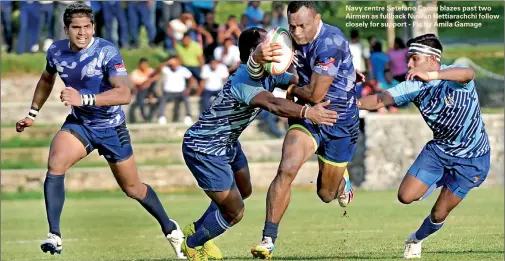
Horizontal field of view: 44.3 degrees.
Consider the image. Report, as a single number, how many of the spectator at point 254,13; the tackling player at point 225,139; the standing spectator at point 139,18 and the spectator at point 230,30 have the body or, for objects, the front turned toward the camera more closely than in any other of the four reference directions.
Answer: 3

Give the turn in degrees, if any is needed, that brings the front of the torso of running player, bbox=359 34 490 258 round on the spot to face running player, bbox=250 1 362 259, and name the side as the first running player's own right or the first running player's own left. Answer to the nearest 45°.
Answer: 0° — they already face them

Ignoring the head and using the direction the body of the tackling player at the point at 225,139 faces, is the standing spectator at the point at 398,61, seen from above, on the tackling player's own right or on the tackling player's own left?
on the tackling player's own left

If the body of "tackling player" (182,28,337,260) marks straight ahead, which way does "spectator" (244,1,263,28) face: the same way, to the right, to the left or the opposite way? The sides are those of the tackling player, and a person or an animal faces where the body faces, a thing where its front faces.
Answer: to the right

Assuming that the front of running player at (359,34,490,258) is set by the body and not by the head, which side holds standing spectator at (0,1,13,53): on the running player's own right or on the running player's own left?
on the running player's own right

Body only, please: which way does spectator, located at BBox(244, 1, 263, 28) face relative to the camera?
toward the camera

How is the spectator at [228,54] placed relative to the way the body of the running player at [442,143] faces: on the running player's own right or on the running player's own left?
on the running player's own right

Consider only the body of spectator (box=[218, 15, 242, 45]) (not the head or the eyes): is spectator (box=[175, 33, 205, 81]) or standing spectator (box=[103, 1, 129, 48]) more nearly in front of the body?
the spectator

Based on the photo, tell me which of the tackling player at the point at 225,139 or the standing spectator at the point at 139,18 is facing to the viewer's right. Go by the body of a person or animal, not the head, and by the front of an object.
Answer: the tackling player

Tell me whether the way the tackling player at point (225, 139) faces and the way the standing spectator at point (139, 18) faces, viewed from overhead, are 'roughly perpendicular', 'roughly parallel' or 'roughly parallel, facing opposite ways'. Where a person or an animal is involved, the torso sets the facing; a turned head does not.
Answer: roughly perpendicular

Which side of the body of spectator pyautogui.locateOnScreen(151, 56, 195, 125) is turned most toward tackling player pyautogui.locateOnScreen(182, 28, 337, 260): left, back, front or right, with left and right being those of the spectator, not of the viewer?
front

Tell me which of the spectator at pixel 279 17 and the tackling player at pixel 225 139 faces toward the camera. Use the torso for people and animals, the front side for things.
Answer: the spectator

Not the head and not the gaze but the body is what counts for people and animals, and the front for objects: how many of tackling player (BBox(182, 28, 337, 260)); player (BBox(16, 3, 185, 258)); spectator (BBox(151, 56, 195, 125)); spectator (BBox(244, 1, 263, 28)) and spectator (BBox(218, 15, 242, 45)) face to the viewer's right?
1

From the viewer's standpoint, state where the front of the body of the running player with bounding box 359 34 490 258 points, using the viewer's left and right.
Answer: facing the viewer and to the left of the viewer

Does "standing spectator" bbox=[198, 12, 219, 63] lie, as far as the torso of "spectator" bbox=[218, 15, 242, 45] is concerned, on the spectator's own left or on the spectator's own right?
on the spectator's own right

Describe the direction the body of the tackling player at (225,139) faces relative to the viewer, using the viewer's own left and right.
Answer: facing to the right of the viewer

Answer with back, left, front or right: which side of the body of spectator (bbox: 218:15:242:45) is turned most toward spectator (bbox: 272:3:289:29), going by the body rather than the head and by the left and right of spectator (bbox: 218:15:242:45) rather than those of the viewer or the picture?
left
